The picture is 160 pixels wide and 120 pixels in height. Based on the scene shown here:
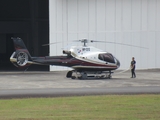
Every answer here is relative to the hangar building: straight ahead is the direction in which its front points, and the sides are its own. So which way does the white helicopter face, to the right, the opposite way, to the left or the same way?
to the left

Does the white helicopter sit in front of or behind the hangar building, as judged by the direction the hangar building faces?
in front

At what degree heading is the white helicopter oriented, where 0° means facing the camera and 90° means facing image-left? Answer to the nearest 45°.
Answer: approximately 270°

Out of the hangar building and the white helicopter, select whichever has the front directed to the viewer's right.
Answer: the white helicopter

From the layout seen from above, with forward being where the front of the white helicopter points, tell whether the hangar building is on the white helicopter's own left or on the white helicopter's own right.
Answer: on the white helicopter's own left

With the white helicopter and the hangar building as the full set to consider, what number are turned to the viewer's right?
1

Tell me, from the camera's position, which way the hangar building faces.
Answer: facing the viewer
